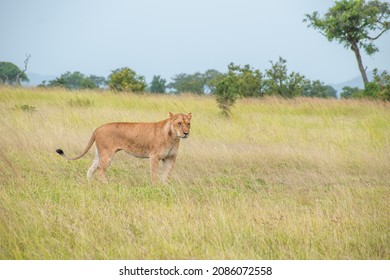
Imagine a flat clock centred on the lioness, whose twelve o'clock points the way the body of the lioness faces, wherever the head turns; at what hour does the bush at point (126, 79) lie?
The bush is roughly at 9 o'clock from the lioness.

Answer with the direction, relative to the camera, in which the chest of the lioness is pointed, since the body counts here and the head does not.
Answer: to the viewer's right
